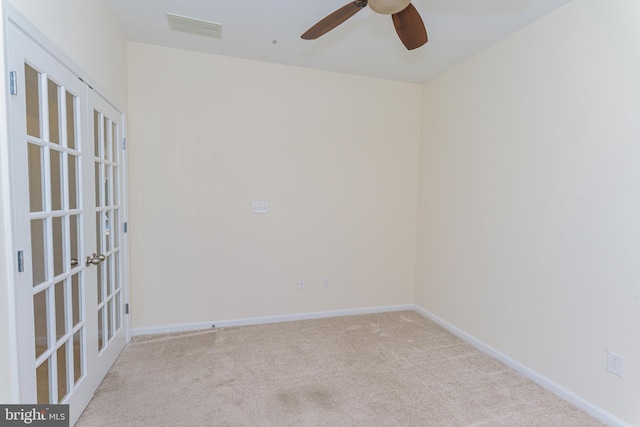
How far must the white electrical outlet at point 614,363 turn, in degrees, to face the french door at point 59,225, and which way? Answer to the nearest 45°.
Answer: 0° — it already faces it

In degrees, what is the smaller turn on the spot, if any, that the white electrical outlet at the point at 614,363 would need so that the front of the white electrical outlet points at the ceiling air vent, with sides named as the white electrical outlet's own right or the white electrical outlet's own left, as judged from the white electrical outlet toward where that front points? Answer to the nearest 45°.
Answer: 0° — it already faces it

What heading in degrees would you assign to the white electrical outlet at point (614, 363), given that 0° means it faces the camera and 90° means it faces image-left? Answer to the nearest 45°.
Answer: approximately 45°
